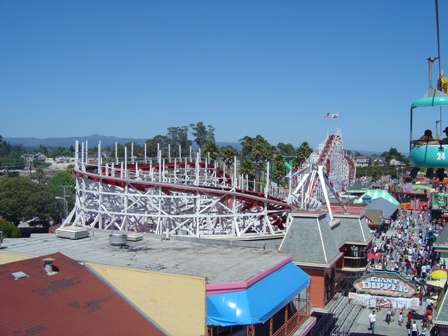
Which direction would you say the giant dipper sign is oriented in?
toward the camera

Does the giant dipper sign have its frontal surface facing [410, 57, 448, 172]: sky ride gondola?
yes

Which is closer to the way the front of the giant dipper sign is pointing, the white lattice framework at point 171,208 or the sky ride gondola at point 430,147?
the sky ride gondola

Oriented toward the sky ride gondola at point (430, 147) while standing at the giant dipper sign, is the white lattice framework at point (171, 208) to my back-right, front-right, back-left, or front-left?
back-right

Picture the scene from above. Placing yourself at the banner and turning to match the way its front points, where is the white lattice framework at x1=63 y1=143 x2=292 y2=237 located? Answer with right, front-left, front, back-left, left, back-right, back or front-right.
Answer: back-right

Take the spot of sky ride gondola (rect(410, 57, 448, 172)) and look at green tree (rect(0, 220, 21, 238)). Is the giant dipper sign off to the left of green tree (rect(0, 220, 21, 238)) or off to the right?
right

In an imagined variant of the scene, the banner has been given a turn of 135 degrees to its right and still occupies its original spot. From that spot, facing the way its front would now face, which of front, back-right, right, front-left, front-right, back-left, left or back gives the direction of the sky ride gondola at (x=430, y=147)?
back-left

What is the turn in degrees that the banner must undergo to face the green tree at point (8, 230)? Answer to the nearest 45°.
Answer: approximately 135° to its right

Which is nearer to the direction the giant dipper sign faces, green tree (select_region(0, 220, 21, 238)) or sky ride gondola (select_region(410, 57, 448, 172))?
the sky ride gondola

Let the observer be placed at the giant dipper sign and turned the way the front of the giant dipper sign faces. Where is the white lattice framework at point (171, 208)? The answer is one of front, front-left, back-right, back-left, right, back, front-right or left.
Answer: back-right

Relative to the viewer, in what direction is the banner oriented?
toward the camera

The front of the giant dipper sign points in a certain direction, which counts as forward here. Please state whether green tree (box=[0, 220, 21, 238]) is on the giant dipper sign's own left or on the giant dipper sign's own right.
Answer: on the giant dipper sign's own right
